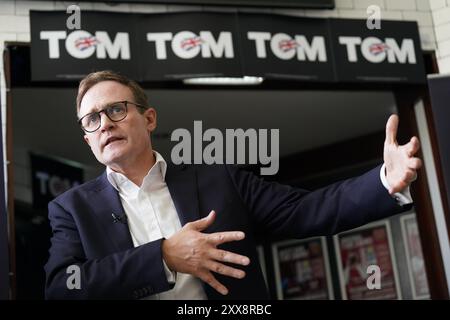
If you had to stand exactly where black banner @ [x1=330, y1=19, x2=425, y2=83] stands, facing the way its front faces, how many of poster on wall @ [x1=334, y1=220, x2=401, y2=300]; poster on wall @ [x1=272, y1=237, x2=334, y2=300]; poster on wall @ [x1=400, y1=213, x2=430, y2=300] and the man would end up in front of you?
1

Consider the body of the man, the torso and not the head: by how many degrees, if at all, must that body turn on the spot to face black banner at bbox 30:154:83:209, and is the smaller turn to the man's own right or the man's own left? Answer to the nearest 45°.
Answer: approximately 180°

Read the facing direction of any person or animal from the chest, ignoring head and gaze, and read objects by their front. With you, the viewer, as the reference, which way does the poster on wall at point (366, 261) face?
facing the viewer and to the left of the viewer

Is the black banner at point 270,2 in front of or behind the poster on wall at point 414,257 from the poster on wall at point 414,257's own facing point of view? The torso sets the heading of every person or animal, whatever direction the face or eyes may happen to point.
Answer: in front

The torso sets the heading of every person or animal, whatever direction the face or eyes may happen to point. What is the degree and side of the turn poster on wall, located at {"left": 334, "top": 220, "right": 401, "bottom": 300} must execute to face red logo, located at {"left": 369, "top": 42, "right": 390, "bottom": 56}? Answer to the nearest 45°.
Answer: approximately 45° to its left

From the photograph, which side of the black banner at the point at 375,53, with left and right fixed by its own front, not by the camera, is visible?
front

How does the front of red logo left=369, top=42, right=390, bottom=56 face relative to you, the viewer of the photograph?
facing the viewer

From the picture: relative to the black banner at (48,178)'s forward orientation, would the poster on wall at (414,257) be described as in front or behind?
in front

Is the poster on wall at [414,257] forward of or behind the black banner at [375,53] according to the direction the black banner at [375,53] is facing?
behind

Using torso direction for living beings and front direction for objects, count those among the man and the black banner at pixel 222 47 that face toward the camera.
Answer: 2

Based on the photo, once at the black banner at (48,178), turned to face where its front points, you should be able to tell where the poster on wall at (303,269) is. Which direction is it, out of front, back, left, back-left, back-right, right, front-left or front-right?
front-left
